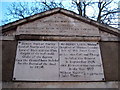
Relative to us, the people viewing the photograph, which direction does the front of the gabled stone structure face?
facing the viewer
